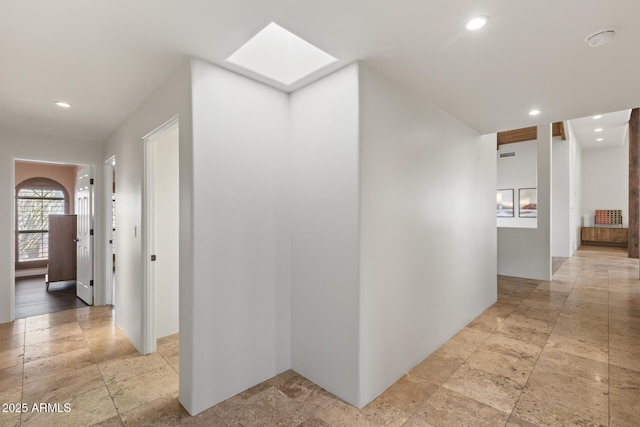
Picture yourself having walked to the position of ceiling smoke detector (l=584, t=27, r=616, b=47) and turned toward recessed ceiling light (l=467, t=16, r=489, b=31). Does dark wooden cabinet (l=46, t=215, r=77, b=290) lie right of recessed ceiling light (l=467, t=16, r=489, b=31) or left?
right

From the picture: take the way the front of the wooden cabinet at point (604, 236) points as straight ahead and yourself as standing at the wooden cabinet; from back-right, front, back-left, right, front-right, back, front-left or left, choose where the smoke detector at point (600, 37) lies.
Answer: front

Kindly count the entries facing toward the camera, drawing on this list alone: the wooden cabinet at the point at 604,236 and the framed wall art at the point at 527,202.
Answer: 2

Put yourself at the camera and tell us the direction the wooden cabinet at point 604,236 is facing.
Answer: facing the viewer

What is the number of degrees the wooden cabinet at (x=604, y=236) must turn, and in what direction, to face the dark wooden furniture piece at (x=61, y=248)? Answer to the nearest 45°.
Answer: approximately 45° to its right

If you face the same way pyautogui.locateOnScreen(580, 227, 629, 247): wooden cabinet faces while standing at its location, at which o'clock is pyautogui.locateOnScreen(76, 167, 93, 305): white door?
The white door is roughly at 1 o'clock from the wooden cabinet.

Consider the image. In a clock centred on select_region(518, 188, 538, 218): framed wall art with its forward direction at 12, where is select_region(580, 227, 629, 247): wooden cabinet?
The wooden cabinet is roughly at 7 o'clock from the framed wall art.

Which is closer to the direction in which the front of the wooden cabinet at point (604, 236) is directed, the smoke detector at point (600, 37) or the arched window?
the smoke detector

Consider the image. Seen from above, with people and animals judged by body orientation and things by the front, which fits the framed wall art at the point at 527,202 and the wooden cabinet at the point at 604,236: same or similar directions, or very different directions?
same or similar directions

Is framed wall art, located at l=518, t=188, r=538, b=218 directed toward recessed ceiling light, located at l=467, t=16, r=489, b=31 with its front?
yes

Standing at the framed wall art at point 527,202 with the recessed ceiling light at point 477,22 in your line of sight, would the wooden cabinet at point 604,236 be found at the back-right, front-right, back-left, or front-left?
back-left

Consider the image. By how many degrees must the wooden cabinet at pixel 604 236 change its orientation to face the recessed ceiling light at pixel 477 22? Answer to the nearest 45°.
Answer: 0° — it already faces it

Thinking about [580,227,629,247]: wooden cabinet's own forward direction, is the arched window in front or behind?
in front

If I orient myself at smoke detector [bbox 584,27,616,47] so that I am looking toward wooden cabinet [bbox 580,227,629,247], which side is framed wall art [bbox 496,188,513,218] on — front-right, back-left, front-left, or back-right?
front-left

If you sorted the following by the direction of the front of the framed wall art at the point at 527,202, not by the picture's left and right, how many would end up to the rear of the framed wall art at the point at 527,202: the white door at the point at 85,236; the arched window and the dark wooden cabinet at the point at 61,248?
0
